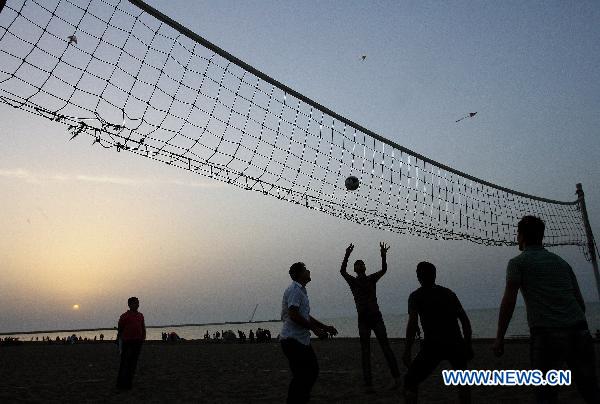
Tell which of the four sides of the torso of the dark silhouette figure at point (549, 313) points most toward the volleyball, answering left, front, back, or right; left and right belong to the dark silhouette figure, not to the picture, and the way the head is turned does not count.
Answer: front

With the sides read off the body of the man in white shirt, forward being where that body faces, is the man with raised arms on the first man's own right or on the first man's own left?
on the first man's own left

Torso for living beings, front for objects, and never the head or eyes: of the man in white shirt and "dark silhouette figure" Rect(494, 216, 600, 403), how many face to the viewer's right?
1

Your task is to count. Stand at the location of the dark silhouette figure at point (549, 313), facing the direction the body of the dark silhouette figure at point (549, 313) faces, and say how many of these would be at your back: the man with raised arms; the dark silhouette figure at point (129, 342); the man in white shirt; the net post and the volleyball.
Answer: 0

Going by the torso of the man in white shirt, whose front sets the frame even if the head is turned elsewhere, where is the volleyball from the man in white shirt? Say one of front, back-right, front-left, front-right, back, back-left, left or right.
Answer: left

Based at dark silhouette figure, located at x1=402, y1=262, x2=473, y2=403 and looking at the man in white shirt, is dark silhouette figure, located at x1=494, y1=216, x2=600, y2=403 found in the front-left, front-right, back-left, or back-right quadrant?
back-left

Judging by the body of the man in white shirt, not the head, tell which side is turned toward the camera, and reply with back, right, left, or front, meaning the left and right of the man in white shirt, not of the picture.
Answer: right

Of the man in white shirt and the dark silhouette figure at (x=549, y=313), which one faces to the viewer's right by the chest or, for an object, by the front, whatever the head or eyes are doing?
the man in white shirt

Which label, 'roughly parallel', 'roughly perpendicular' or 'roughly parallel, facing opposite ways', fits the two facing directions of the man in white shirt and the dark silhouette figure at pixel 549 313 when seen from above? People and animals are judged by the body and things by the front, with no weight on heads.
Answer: roughly perpendicular

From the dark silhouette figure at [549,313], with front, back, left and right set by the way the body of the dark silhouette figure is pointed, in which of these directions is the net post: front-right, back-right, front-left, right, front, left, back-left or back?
front-right

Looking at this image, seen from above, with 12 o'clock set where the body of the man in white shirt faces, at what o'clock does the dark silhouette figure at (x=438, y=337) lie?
The dark silhouette figure is roughly at 12 o'clock from the man in white shirt.

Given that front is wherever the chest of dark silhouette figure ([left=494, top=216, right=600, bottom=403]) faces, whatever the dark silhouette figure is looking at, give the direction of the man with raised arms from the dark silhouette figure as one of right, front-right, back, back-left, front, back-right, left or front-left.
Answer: front

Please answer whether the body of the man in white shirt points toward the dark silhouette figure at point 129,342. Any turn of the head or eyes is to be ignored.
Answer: no

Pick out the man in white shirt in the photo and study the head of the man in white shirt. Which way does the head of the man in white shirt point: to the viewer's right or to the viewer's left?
to the viewer's right

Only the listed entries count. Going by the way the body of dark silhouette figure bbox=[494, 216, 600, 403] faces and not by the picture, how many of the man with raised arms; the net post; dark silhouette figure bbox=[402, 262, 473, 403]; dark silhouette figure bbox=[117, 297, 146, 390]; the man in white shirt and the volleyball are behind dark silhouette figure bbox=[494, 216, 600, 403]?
0

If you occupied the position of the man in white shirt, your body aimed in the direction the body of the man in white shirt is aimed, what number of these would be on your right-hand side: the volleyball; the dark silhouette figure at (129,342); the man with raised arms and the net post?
0

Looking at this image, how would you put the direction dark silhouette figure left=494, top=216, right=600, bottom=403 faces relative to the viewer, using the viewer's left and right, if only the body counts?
facing away from the viewer and to the left of the viewer
